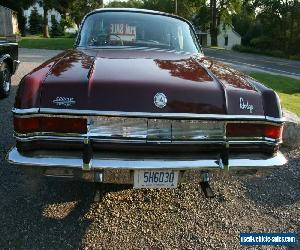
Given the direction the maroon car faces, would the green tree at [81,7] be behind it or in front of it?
in front

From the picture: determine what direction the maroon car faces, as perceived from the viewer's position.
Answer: facing away from the viewer
